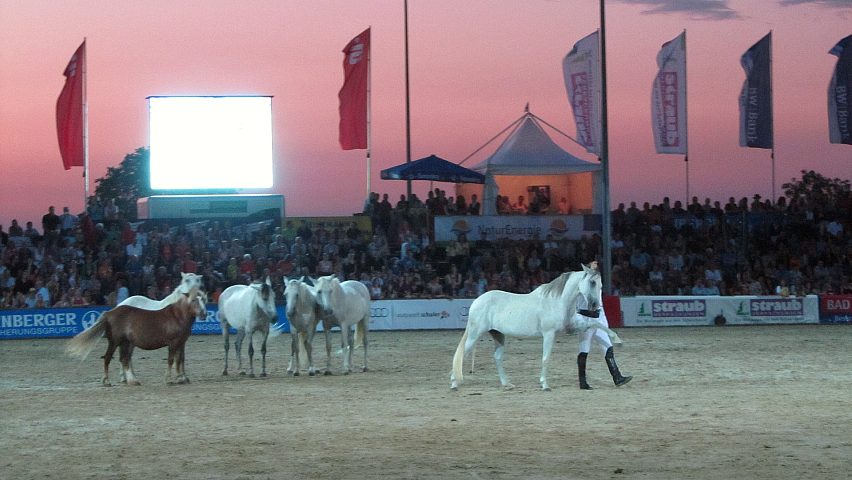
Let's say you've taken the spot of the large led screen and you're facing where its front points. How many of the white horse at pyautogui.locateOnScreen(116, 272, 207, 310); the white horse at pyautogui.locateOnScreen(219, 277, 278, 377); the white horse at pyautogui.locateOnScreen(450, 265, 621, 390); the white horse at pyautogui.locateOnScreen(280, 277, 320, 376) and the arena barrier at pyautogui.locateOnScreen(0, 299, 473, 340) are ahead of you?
5

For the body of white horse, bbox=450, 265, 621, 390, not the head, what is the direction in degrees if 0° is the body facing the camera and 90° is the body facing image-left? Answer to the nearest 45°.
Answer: approximately 270°

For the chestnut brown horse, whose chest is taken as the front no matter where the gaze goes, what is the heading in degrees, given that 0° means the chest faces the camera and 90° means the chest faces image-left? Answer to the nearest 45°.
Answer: approximately 270°

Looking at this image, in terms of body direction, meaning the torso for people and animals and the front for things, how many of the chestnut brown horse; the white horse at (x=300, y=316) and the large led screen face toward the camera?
2

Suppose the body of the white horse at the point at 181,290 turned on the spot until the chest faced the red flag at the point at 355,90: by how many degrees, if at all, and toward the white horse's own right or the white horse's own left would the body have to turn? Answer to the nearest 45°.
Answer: approximately 90° to the white horse's own left

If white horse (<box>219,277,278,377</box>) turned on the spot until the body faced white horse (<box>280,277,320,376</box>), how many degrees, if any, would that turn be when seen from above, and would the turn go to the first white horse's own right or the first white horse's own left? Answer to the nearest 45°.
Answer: approximately 45° to the first white horse's own left

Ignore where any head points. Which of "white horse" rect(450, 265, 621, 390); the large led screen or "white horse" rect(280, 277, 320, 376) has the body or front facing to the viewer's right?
"white horse" rect(450, 265, 621, 390)

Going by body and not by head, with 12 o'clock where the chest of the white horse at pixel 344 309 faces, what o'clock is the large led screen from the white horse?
The large led screen is roughly at 4 o'clock from the white horse.

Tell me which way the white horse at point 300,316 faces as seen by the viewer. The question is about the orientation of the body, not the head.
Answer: toward the camera

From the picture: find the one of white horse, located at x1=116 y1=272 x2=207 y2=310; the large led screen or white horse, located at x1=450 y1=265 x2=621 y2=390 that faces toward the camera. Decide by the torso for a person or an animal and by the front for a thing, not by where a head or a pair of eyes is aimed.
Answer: the large led screen

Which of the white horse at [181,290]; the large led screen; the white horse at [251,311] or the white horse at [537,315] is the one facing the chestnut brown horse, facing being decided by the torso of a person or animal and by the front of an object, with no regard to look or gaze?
the large led screen

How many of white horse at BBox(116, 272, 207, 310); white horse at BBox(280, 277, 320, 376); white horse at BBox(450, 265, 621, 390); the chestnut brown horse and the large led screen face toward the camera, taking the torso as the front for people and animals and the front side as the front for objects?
2

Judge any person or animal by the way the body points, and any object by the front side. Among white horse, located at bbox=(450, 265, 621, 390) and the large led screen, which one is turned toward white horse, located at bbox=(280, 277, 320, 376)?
the large led screen

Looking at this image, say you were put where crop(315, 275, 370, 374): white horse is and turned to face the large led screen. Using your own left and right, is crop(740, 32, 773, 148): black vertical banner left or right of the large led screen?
right

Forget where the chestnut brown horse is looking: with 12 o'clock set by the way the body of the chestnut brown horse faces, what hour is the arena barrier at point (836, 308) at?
The arena barrier is roughly at 11 o'clock from the chestnut brown horse.

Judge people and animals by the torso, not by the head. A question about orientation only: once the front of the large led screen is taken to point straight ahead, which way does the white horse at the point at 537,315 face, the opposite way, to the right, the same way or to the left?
to the left

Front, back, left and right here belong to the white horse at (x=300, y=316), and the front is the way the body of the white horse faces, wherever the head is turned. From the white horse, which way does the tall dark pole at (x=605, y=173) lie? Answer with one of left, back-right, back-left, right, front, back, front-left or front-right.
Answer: back-left

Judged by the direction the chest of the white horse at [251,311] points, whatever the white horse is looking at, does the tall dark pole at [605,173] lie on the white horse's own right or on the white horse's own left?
on the white horse's own left

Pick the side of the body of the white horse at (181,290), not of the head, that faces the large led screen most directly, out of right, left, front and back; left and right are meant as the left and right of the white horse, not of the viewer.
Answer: left

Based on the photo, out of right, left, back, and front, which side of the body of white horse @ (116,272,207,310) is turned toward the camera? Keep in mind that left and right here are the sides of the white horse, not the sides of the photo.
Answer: right

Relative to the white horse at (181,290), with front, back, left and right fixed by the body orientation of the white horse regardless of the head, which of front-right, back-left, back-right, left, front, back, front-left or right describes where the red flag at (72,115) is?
left
